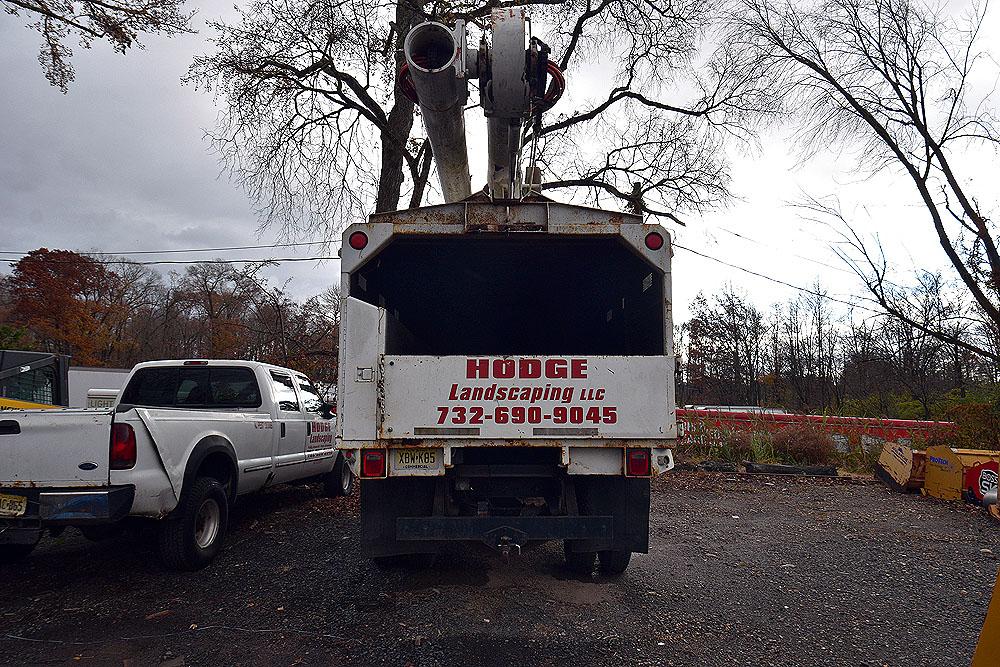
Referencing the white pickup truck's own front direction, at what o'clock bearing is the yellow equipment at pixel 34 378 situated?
The yellow equipment is roughly at 10 o'clock from the white pickup truck.

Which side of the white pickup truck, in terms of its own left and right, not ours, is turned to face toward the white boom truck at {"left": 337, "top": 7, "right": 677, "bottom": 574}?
right

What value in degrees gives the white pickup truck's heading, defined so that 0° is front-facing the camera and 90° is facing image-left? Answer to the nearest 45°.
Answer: approximately 225°

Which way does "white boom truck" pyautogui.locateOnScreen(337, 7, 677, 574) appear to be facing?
away from the camera

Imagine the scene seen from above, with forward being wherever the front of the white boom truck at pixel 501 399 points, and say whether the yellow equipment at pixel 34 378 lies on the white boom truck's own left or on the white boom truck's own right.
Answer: on the white boom truck's own left

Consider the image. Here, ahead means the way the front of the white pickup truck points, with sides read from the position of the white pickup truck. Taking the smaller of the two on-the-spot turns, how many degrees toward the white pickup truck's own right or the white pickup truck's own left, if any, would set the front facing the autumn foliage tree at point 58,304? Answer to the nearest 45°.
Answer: approximately 45° to the white pickup truck's own left

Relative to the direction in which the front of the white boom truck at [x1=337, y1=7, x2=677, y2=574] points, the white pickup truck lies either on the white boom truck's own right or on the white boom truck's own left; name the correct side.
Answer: on the white boom truck's own left
